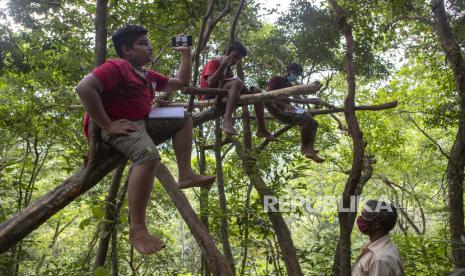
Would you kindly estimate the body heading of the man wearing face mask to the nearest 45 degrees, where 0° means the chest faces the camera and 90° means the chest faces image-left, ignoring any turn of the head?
approximately 90°

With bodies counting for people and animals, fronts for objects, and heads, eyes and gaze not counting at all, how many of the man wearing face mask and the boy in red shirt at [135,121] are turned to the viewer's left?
1

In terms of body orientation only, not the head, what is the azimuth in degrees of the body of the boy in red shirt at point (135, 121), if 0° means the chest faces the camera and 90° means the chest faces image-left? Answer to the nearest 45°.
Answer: approximately 315°

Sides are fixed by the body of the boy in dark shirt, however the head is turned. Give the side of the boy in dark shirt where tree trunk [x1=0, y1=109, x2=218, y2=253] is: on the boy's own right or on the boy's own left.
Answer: on the boy's own right

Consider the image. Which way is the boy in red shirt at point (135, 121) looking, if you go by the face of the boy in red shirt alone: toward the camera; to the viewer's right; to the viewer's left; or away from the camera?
to the viewer's right

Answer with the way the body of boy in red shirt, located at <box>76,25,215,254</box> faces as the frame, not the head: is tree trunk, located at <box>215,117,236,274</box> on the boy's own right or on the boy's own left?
on the boy's own left
